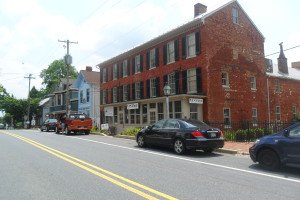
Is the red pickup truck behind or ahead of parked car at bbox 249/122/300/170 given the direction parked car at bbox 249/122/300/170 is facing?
ahead

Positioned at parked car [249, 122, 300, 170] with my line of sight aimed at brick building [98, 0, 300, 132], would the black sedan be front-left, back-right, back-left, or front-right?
front-left

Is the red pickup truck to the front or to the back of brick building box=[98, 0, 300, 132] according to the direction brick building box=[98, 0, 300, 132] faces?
to the front

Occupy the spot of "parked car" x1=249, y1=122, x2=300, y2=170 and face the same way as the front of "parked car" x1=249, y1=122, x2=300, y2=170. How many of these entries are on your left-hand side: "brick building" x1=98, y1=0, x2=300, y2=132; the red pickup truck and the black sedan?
0

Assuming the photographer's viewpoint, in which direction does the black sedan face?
facing away from the viewer and to the left of the viewer

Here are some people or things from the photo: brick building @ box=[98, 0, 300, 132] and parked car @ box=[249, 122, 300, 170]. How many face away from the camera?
0

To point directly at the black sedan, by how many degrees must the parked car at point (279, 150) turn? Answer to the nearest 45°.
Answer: approximately 45° to its right

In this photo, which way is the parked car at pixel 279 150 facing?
to the viewer's left

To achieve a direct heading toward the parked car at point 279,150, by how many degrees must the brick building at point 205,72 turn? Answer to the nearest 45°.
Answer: approximately 45° to its left

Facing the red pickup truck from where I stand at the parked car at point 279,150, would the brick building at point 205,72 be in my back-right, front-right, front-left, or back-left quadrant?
front-right

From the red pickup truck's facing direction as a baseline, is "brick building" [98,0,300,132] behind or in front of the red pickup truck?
behind

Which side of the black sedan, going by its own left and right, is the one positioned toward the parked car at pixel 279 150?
back
